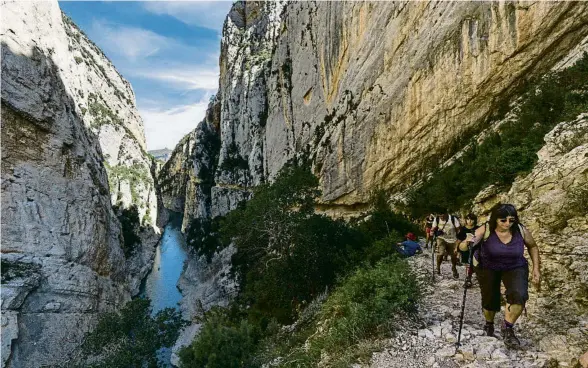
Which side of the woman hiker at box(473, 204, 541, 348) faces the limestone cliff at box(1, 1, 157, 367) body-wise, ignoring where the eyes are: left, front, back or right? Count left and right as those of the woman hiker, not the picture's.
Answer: right

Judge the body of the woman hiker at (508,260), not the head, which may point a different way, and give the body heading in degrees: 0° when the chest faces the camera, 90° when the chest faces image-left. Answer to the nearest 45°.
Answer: approximately 0°

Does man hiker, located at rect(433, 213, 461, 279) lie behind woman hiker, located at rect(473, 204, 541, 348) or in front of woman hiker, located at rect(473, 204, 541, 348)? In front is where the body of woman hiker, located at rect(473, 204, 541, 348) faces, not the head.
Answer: behind

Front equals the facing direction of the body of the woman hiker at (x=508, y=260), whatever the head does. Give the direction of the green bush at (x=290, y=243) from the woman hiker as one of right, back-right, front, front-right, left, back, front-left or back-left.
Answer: back-right

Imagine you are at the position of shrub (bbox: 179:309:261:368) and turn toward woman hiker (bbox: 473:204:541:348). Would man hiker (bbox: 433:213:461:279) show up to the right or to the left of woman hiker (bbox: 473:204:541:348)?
left

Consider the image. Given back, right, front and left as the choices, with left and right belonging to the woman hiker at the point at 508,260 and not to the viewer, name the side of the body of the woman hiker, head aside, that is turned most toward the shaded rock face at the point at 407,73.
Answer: back

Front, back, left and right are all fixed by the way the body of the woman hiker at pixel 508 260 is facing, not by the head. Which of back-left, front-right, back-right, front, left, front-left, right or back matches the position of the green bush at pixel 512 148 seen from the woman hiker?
back

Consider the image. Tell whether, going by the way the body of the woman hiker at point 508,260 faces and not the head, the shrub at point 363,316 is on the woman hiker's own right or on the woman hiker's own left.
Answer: on the woman hiker's own right

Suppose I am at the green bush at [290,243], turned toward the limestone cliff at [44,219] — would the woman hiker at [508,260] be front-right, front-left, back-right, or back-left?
back-left
